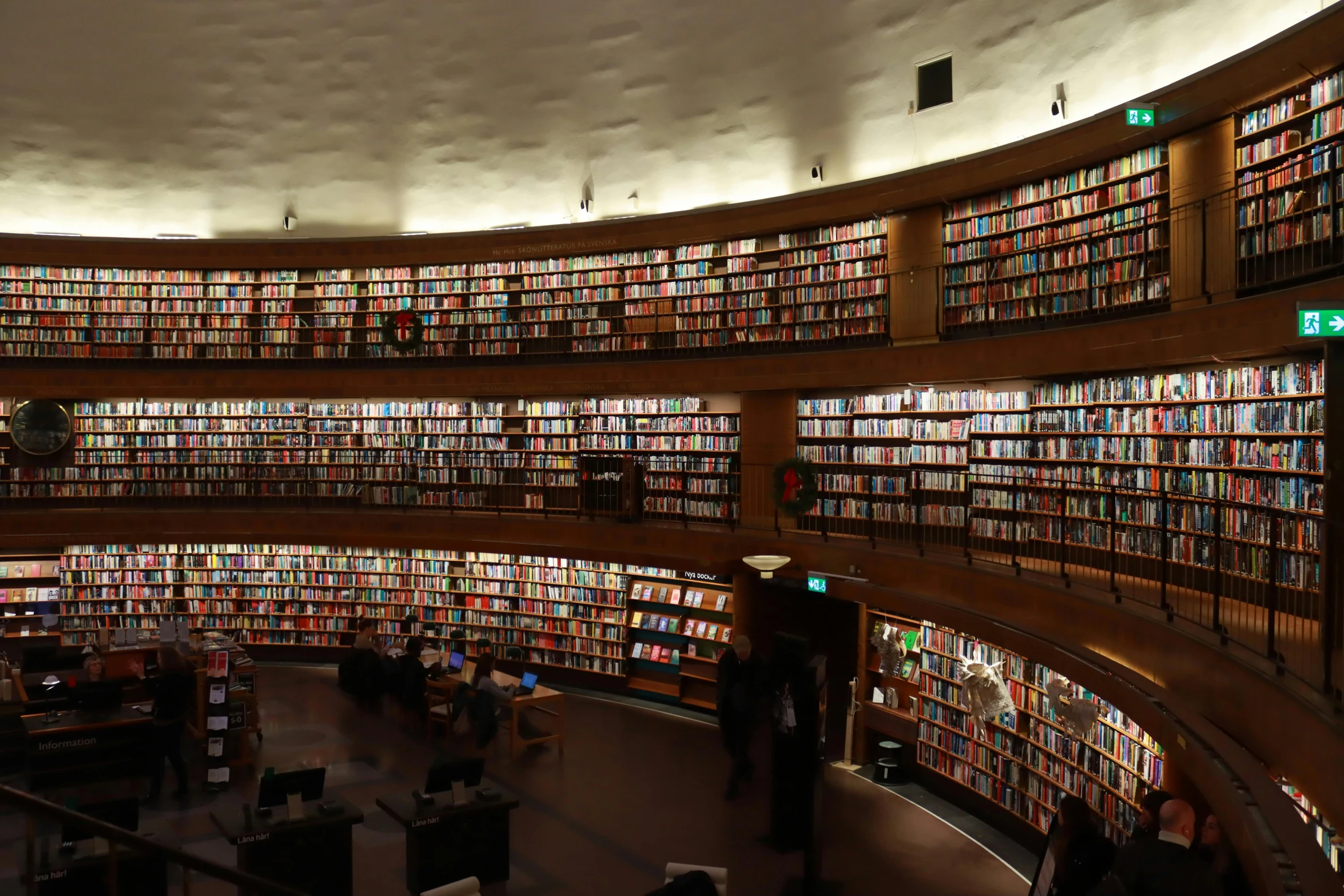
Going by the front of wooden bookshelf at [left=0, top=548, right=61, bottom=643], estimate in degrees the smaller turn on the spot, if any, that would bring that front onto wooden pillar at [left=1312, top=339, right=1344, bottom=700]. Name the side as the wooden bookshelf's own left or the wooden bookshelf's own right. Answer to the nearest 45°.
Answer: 0° — it already faces it

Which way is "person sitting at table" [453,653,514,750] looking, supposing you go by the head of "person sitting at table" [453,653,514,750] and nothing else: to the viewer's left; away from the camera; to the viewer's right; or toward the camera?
away from the camera

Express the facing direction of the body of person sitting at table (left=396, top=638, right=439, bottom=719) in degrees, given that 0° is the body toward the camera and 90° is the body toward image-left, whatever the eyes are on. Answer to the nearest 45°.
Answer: approximately 225°

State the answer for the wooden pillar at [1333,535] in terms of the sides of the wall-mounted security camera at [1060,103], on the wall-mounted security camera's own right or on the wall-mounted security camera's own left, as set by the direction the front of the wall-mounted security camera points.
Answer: on the wall-mounted security camera's own left

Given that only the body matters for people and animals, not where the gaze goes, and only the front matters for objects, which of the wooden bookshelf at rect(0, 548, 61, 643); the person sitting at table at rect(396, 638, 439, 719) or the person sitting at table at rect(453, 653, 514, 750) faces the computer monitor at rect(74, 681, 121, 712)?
the wooden bookshelf

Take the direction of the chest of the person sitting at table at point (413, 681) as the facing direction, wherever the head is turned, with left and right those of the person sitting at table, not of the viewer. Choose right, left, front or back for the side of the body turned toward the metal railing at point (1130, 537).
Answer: right

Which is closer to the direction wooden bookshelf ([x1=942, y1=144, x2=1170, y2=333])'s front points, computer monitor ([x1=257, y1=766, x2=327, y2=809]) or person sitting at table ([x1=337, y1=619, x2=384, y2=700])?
the computer monitor

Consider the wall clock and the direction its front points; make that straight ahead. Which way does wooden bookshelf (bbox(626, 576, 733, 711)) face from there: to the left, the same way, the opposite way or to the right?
to the right
